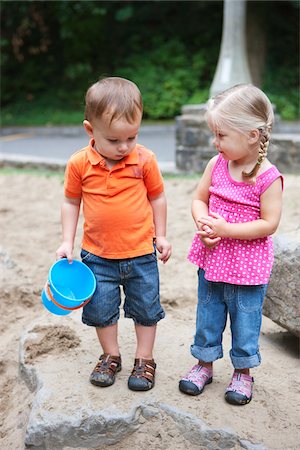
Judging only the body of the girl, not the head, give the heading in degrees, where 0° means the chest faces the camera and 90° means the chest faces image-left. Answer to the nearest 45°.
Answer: approximately 45°

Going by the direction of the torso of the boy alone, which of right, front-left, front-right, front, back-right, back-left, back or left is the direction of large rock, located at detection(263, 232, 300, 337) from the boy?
left

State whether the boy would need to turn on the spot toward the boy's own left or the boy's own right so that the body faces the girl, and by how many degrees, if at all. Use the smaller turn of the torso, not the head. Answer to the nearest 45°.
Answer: approximately 90° to the boy's own left

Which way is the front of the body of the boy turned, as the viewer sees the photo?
toward the camera

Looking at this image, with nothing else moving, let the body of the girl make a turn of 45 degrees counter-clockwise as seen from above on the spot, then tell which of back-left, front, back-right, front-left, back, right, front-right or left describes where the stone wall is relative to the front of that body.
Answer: back

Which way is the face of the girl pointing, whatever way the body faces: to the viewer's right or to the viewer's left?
to the viewer's left

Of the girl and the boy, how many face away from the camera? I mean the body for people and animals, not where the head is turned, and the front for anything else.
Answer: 0

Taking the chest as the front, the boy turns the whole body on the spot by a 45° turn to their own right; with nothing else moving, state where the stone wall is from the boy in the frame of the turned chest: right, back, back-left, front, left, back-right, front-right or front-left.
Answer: back-right

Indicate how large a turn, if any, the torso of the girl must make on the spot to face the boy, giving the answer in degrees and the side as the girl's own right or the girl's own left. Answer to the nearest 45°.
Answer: approximately 45° to the girl's own right

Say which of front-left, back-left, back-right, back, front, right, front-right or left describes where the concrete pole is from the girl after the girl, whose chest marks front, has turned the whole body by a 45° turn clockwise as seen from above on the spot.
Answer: right
